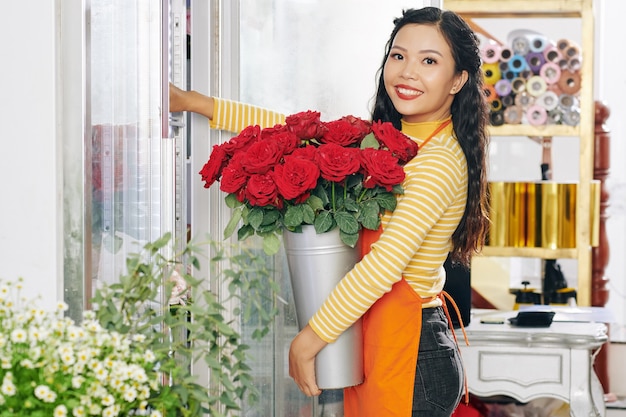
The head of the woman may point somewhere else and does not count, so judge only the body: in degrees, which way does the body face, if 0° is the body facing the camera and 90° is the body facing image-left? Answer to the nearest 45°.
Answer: approximately 90°

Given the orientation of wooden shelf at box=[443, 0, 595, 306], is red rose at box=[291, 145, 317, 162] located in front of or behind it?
in front

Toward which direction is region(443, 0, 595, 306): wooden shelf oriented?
toward the camera
